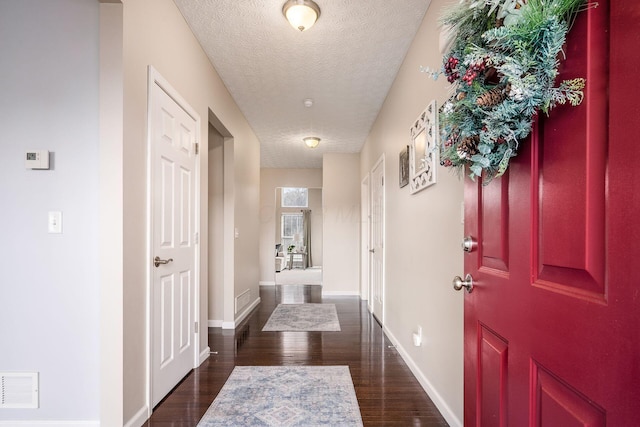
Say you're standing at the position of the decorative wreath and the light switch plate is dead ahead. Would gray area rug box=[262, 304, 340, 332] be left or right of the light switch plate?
right

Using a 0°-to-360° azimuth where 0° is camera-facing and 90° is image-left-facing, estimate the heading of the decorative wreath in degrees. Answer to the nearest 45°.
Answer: approximately 45°

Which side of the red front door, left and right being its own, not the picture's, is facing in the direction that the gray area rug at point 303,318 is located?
right

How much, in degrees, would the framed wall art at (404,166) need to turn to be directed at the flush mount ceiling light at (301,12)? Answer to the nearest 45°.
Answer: approximately 45° to its left

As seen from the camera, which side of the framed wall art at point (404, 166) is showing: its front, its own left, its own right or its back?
left

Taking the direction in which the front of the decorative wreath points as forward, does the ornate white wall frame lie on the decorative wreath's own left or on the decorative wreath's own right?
on the decorative wreath's own right

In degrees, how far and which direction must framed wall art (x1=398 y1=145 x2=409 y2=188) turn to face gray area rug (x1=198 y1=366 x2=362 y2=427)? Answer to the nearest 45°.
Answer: approximately 45° to its left

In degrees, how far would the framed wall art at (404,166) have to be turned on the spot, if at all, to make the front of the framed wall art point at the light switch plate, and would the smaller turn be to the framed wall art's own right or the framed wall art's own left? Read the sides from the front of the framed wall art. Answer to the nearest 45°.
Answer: approximately 45° to the framed wall art's own left

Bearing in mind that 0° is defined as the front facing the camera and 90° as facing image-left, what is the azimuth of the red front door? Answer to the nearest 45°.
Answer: approximately 45°

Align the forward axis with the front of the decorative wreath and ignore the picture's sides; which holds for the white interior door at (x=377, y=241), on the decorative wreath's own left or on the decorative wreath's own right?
on the decorative wreath's own right

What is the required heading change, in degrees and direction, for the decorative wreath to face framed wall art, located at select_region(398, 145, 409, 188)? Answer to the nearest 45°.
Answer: approximately 135° to its right

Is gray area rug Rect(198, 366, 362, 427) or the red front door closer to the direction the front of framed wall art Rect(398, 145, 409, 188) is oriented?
the gray area rug
